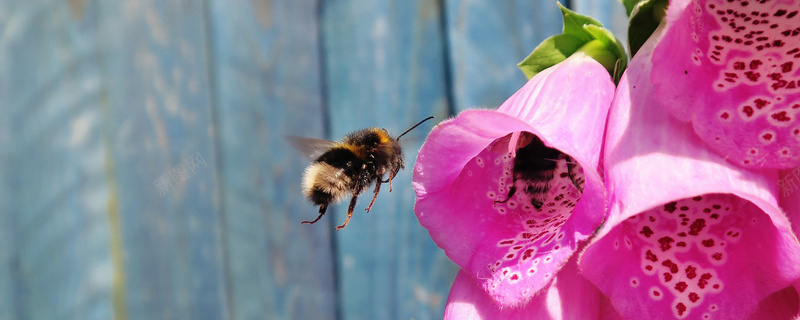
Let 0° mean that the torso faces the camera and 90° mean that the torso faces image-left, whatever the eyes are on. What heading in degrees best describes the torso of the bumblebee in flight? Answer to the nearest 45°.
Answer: approximately 270°
